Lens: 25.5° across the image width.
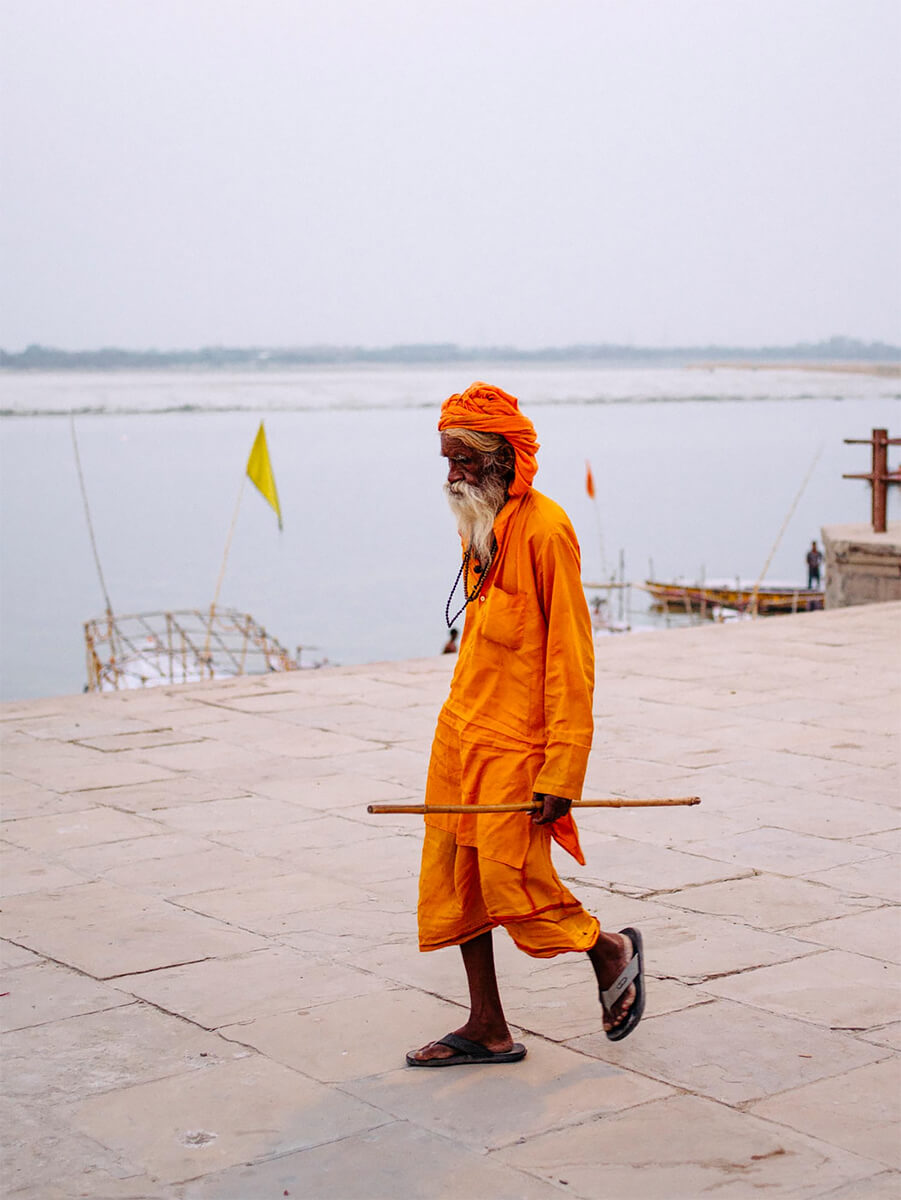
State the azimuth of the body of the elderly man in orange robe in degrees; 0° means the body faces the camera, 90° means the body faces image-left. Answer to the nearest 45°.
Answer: approximately 90°

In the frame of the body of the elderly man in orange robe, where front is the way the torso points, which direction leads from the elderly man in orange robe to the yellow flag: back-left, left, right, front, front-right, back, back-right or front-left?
right

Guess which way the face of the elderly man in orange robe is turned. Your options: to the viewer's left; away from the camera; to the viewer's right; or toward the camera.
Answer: to the viewer's left

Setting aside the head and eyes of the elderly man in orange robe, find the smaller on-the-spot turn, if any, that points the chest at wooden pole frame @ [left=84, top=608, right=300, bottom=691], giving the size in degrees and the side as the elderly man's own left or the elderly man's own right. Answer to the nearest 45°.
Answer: approximately 90° to the elderly man's own right

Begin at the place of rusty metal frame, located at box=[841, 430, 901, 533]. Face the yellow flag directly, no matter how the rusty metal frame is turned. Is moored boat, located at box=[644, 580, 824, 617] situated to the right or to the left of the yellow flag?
right

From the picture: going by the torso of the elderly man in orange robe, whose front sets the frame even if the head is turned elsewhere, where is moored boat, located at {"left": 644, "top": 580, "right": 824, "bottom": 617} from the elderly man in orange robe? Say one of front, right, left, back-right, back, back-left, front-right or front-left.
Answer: right
